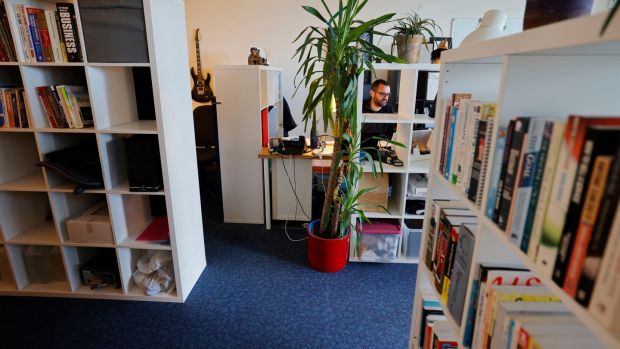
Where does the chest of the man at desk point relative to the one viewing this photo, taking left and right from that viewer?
facing the viewer and to the right of the viewer

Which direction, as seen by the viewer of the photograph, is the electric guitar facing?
facing the viewer

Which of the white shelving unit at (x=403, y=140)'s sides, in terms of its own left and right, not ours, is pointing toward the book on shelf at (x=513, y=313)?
front

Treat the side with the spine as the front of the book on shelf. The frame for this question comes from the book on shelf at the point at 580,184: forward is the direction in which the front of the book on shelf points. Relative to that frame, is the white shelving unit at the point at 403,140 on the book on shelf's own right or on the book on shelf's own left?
on the book on shelf's own right

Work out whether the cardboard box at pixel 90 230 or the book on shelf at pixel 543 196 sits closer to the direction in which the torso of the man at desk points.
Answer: the book on shelf

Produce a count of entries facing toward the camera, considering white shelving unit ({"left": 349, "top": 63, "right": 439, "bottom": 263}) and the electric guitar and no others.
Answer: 2

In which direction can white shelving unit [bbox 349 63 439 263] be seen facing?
toward the camera

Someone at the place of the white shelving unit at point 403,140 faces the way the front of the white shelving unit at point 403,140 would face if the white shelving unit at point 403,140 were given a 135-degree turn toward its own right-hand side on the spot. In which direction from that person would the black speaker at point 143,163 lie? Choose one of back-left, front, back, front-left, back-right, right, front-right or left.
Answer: left

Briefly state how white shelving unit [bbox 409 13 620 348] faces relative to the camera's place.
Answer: facing the viewer and to the left of the viewer

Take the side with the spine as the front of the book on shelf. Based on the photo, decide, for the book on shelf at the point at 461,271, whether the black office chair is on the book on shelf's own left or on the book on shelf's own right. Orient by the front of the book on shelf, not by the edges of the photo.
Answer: on the book on shelf's own right

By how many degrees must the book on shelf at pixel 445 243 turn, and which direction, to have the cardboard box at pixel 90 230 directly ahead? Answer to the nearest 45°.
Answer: approximately 45° to its right
